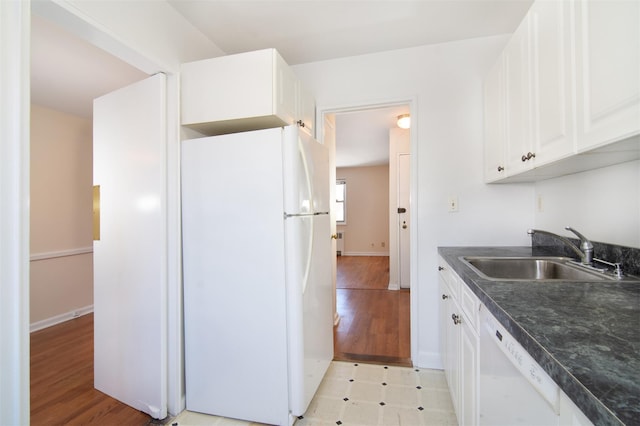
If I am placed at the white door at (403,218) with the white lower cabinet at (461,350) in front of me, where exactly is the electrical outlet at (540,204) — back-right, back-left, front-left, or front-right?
front-left

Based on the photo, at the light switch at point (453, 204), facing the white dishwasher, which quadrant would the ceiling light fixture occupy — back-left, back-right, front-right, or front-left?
back-right

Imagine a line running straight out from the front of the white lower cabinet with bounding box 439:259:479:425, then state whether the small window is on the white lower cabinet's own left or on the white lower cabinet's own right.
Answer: on the white lower cabinet's own right

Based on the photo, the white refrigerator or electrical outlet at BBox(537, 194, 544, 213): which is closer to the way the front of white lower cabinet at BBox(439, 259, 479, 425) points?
the white refrigerator

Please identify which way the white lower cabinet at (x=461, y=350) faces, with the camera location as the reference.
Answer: facing to the left of the viewer

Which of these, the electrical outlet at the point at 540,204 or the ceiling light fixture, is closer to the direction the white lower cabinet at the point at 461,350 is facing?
the ceiling light fixture

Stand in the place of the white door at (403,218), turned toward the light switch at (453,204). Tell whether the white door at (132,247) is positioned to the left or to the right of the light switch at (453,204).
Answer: right

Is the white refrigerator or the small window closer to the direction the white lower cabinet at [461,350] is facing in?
the white refrigerator

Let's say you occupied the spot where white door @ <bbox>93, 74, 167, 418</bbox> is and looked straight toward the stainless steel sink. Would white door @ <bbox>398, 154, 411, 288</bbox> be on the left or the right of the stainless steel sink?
left

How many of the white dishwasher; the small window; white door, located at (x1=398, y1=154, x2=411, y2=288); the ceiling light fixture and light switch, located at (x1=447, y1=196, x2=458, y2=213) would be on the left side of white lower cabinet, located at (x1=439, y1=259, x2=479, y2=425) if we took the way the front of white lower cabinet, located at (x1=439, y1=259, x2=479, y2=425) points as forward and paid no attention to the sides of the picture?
1

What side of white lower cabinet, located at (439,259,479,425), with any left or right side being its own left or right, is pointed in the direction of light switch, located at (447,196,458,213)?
right

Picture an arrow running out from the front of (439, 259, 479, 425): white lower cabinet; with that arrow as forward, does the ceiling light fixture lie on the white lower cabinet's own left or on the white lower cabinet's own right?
on the white lower cabinet's own right

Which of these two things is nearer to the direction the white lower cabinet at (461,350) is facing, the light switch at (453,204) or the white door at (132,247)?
the white door

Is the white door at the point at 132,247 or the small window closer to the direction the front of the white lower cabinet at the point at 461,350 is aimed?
the white door
